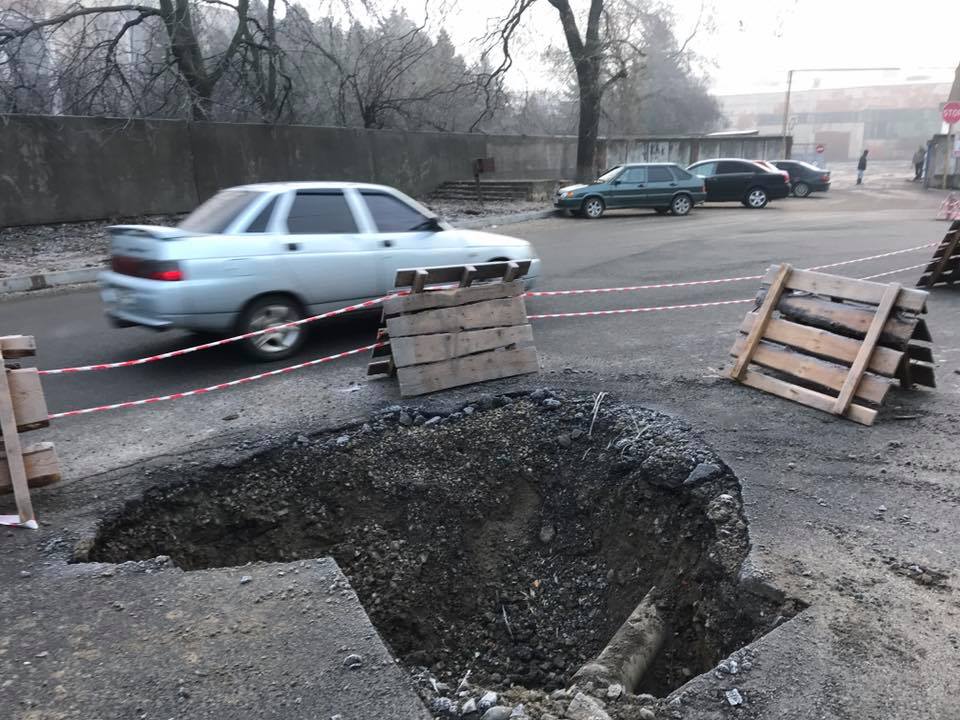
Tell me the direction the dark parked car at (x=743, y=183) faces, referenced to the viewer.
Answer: facing to the left of the viewer

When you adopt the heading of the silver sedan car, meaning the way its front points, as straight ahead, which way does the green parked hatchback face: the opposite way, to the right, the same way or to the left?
the opposite way

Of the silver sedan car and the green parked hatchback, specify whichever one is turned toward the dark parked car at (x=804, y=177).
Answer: the silver sedan car

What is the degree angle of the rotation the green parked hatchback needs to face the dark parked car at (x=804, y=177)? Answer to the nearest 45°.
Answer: approximately 180°

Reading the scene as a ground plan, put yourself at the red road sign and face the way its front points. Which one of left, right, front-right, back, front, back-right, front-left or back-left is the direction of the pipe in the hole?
front

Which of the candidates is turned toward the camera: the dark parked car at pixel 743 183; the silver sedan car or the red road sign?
the red road sign

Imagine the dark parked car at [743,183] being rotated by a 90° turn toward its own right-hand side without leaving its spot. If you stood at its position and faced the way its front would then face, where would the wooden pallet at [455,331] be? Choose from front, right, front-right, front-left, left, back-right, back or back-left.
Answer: back

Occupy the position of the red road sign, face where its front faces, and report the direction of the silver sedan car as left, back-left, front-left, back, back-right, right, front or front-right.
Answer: front

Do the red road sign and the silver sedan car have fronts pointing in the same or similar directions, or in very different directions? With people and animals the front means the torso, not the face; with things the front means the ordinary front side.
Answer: very different directions

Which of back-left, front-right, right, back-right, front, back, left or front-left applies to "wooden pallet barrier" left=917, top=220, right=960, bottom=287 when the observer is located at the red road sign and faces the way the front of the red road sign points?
front

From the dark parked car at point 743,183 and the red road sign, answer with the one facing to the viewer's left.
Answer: the dark parked car

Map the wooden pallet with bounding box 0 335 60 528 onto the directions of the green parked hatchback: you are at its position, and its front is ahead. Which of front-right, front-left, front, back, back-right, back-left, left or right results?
front-left

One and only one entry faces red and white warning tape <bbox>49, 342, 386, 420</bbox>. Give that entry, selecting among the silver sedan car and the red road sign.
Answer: the red road sign

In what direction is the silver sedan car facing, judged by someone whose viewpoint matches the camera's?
facing away from the viewer and to the right of the viewer

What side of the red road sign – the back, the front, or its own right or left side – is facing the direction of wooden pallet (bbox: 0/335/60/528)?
front

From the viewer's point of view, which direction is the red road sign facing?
toward the camera

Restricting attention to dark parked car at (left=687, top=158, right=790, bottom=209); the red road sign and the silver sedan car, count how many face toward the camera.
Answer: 1

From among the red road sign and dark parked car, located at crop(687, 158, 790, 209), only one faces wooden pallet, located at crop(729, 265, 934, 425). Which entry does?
the red road sign

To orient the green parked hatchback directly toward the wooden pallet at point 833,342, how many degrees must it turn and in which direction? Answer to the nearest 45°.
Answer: approximately 45° to its left
